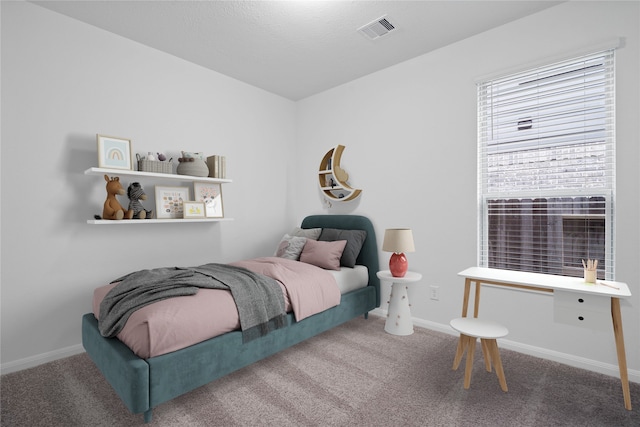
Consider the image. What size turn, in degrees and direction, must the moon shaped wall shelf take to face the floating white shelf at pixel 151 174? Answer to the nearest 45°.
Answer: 0° — it already faces it

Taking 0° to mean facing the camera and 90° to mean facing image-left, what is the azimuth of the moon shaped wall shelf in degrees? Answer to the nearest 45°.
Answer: approximately 45°

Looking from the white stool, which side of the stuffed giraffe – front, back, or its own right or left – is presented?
front

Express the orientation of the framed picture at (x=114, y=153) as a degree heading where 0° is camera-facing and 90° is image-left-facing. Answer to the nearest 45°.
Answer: approximately 0°

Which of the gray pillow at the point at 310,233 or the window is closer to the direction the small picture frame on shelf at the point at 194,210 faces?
the window

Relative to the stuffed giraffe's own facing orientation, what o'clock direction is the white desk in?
The white desk is roughly at 12 o'clock from the stuffed giraffe.

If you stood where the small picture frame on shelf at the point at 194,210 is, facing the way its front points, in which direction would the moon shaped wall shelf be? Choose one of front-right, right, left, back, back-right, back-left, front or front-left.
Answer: front-left

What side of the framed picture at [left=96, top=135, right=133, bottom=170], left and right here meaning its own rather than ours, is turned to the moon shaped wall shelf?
left
